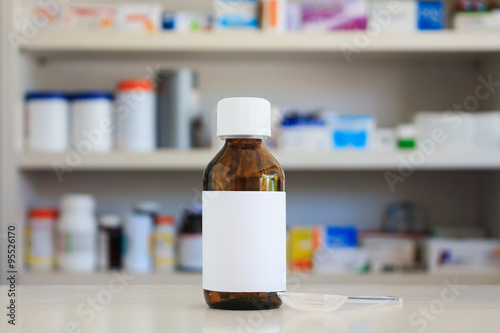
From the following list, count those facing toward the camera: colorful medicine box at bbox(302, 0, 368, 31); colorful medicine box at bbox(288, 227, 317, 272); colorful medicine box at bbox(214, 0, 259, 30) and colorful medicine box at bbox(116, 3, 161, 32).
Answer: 4

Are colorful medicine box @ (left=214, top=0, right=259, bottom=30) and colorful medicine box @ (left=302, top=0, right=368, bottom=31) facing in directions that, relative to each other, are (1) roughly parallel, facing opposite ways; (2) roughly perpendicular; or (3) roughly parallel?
roughly parallel

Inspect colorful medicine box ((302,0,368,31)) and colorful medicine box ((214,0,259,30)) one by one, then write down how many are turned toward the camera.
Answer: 2

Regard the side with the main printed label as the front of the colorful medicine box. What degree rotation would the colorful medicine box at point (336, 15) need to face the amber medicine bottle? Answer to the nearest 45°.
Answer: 0° — it already faces it

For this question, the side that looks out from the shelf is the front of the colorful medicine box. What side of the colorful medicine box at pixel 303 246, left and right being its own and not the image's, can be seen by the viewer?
front

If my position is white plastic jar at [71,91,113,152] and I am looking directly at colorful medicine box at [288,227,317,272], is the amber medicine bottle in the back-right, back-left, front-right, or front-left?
front-right

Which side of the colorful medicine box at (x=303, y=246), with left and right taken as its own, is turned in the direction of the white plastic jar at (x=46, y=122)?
right

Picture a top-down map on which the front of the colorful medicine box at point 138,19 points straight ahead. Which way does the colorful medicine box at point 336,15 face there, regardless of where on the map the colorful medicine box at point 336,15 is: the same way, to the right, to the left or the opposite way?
the same way

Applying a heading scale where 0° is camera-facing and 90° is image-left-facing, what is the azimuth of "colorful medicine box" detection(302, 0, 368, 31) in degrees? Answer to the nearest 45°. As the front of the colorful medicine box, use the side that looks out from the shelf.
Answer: approximately 0°

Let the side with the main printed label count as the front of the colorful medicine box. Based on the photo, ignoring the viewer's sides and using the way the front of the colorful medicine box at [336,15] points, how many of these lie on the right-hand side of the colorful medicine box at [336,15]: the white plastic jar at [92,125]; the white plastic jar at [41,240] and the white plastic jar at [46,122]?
3
